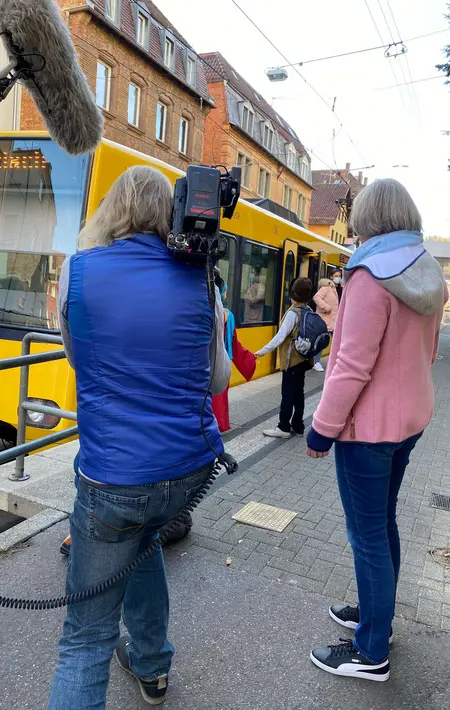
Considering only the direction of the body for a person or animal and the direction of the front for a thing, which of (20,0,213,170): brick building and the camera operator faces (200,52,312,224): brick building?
the camera operator

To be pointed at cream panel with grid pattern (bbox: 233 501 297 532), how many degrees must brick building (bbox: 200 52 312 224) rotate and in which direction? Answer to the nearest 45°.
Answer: approximately 45° to its right

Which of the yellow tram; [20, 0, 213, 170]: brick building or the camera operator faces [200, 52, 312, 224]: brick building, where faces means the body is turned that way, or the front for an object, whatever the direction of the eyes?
the camera operator

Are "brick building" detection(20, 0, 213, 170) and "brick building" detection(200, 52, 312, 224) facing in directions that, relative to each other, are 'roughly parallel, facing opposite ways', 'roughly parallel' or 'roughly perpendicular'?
roughly parallel

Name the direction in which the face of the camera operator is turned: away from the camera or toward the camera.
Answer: away from the camera

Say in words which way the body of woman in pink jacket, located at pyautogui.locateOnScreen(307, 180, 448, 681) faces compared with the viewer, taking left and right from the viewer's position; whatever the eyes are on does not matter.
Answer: facing away from the viewer and to the left of the viewer

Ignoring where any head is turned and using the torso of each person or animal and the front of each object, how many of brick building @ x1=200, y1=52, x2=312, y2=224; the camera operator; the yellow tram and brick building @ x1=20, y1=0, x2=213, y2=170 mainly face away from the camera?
1

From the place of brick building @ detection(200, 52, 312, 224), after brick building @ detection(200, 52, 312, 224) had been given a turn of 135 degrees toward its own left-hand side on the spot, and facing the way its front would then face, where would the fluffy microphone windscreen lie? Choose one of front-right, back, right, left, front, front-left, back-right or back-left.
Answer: back

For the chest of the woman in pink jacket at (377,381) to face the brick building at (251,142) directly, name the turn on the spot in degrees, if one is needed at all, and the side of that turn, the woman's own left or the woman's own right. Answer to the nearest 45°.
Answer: approximately 45° to the woman's own right

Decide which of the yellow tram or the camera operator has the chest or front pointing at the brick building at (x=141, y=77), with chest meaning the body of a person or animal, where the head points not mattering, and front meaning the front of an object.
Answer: the camera operator

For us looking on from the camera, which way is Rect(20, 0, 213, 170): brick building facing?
facing the viewer and to the right of the viewer

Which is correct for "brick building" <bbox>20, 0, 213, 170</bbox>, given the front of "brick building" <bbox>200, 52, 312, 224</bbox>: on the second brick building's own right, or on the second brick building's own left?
on the second brick building's own right

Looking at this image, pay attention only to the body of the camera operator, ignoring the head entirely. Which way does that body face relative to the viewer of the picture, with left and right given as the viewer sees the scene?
facing away from the viewer

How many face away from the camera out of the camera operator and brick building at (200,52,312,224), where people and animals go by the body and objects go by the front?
1

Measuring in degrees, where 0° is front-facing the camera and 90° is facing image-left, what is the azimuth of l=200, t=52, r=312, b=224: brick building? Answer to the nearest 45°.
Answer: approximately 315°

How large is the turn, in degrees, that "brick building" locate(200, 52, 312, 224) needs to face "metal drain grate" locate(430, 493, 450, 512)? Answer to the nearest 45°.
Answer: approximately 45° to its right
